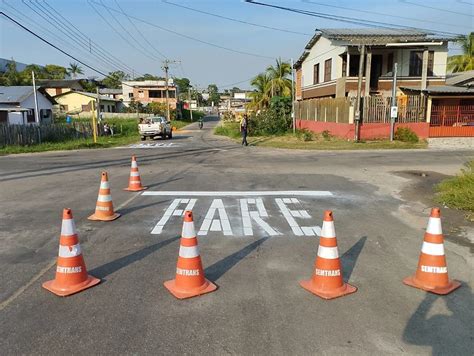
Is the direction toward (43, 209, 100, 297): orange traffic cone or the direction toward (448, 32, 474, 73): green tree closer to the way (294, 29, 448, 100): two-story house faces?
the orange traffic cone

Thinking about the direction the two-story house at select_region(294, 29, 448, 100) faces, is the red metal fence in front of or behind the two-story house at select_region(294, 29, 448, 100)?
in front

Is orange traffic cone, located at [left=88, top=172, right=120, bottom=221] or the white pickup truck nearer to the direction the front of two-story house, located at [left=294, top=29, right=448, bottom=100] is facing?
the orange traffic cone
